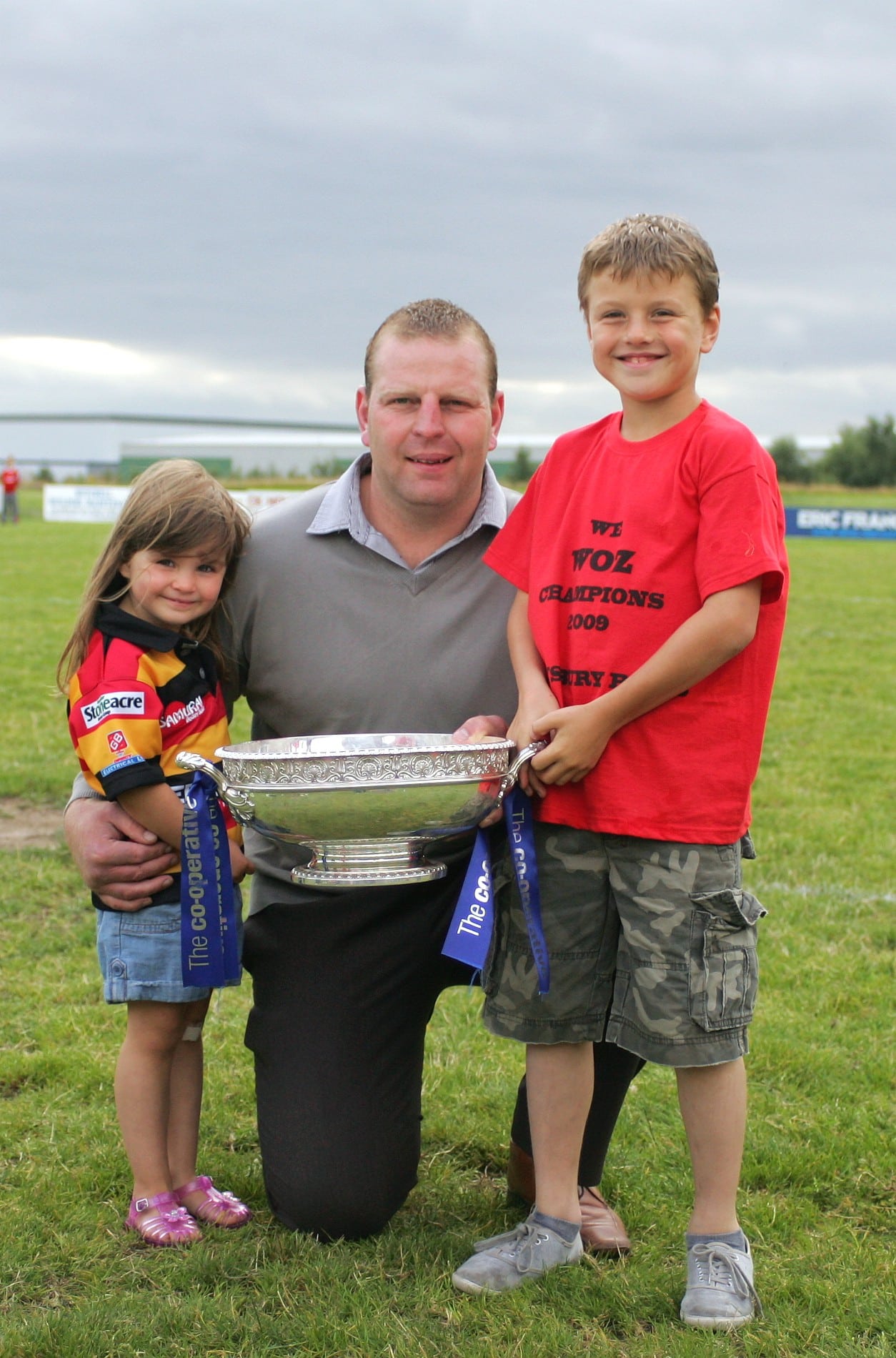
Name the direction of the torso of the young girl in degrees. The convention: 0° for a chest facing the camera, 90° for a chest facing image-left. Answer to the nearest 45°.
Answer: approximately 315°

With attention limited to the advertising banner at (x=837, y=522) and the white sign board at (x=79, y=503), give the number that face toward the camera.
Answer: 2

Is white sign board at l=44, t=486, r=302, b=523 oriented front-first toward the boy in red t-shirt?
yes

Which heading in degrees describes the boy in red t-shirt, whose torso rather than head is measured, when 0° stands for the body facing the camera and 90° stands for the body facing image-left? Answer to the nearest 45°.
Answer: approximately 45°

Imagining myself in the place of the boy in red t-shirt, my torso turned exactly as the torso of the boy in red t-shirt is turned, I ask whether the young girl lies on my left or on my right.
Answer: on my right

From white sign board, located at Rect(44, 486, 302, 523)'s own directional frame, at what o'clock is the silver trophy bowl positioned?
The silver trophy bowl is roughly at 12 o'clock from the white sign board.

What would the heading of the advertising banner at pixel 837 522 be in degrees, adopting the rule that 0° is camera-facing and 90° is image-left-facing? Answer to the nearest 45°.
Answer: approximately 0°
